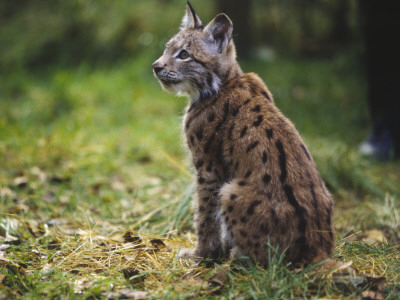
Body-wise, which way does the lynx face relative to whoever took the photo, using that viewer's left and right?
facing away from the viewer and to the left of the viewer
